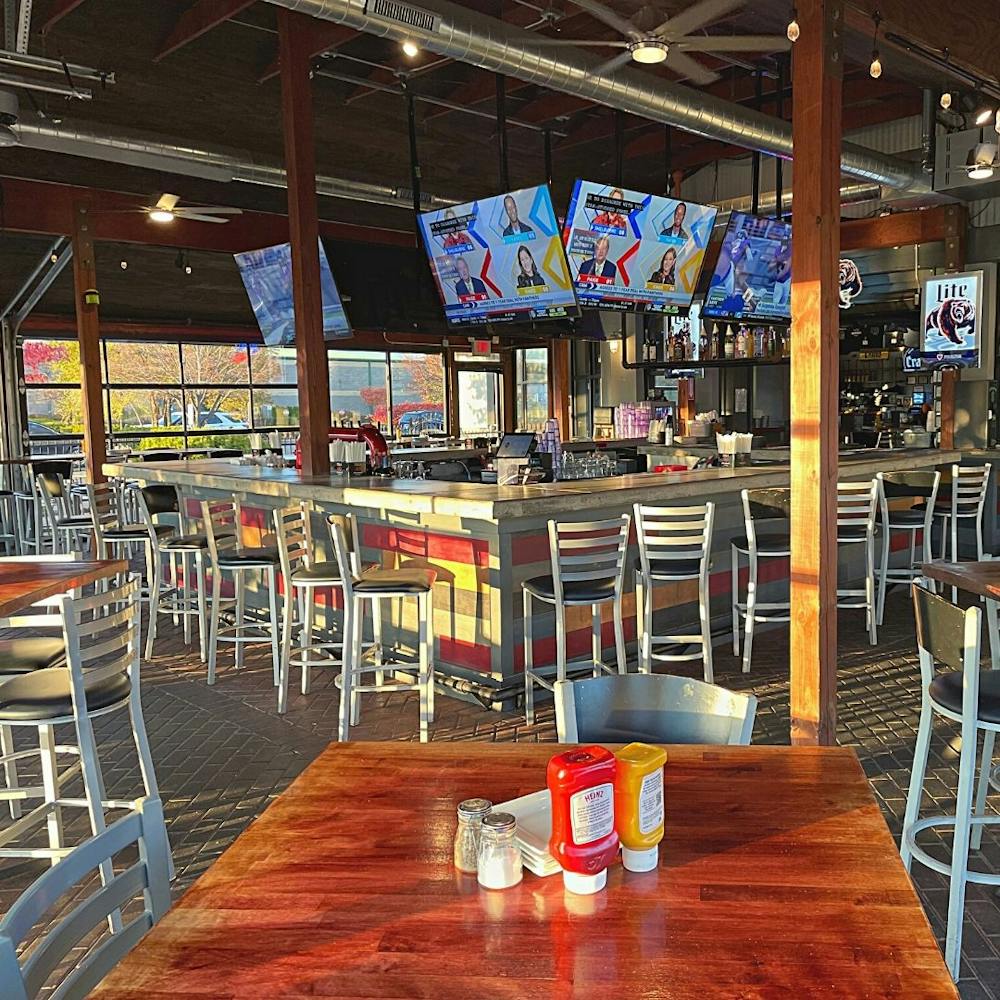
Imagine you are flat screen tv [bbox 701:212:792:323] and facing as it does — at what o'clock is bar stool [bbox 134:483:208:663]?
The bar stool is roughly at 3 o'clock from the flat screen tv.

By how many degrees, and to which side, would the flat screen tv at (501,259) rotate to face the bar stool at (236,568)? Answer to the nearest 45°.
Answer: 0° — it already faces it

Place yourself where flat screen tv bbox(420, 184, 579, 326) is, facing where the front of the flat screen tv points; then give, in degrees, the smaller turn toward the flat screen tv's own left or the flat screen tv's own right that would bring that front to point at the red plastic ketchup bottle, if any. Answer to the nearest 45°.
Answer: approximately 45° to the flat screen tv's own left

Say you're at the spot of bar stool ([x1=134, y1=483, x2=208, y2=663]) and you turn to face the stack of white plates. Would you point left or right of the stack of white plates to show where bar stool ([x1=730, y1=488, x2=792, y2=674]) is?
left

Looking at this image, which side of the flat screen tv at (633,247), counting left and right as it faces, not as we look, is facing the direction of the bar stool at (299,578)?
right

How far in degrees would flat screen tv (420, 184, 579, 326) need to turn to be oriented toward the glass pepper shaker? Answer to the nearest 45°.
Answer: approximately 45° to its left

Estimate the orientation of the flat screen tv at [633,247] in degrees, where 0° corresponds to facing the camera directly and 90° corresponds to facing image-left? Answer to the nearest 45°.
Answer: approximately 315°

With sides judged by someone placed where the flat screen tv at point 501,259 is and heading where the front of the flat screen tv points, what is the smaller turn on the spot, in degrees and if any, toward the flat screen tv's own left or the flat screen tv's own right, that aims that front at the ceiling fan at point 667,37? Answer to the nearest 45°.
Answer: approximately 45° to the flat screen tv's own left

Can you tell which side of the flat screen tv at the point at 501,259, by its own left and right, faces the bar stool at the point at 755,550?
left

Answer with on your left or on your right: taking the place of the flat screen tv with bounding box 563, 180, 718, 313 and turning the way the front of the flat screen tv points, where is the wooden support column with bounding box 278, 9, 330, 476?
on your right
